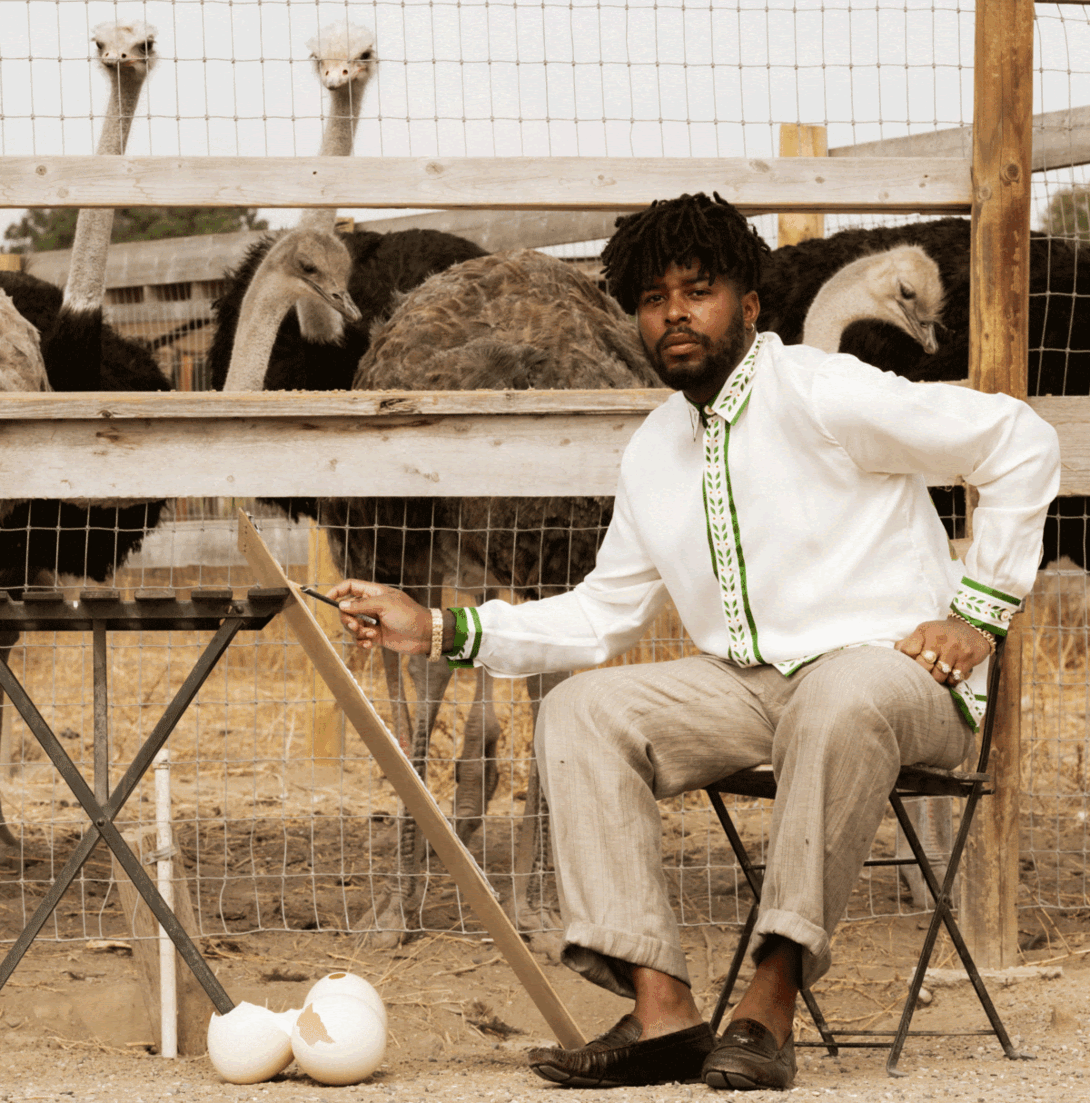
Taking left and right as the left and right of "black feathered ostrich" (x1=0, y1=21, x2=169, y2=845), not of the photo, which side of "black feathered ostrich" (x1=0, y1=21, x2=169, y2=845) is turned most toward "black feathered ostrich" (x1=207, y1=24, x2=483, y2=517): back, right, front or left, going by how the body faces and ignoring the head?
left

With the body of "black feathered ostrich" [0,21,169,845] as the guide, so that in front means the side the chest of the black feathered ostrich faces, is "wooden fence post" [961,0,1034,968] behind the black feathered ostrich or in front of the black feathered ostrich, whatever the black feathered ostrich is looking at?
in front

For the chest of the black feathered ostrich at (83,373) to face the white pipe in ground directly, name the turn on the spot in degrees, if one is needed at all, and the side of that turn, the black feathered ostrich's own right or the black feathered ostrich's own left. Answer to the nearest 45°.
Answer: approximately 45° to the black feathered ostrich's own right

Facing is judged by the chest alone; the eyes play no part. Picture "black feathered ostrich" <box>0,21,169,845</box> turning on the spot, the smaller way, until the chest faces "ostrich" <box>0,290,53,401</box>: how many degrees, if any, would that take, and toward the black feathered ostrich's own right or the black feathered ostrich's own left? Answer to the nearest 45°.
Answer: approximately 45° to the black feathered ostrich's own right

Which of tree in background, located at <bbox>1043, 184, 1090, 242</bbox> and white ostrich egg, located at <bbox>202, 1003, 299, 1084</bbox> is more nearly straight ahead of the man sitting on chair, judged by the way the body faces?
the white ostrich egg

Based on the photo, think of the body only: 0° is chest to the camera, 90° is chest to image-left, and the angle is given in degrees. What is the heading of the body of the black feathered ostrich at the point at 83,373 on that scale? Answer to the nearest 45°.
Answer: approximately 315°

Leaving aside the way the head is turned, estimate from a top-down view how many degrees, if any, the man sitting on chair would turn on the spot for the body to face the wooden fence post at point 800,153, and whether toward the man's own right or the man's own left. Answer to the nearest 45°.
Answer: approximately 135° to the man's own right

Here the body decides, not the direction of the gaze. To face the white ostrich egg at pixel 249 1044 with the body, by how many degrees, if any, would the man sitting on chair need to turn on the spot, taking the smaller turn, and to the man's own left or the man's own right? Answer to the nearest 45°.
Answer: approximately 45° to the man's own right
